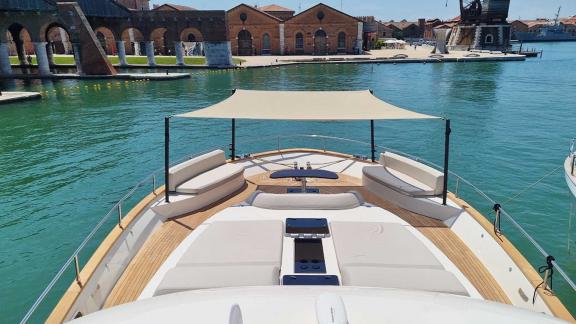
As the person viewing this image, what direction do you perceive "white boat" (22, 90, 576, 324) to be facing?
facing away from the viewer

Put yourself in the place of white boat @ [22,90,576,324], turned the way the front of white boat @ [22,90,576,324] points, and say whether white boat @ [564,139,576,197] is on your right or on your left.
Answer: on your right

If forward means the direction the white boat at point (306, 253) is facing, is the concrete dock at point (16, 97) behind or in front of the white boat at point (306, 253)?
in front
